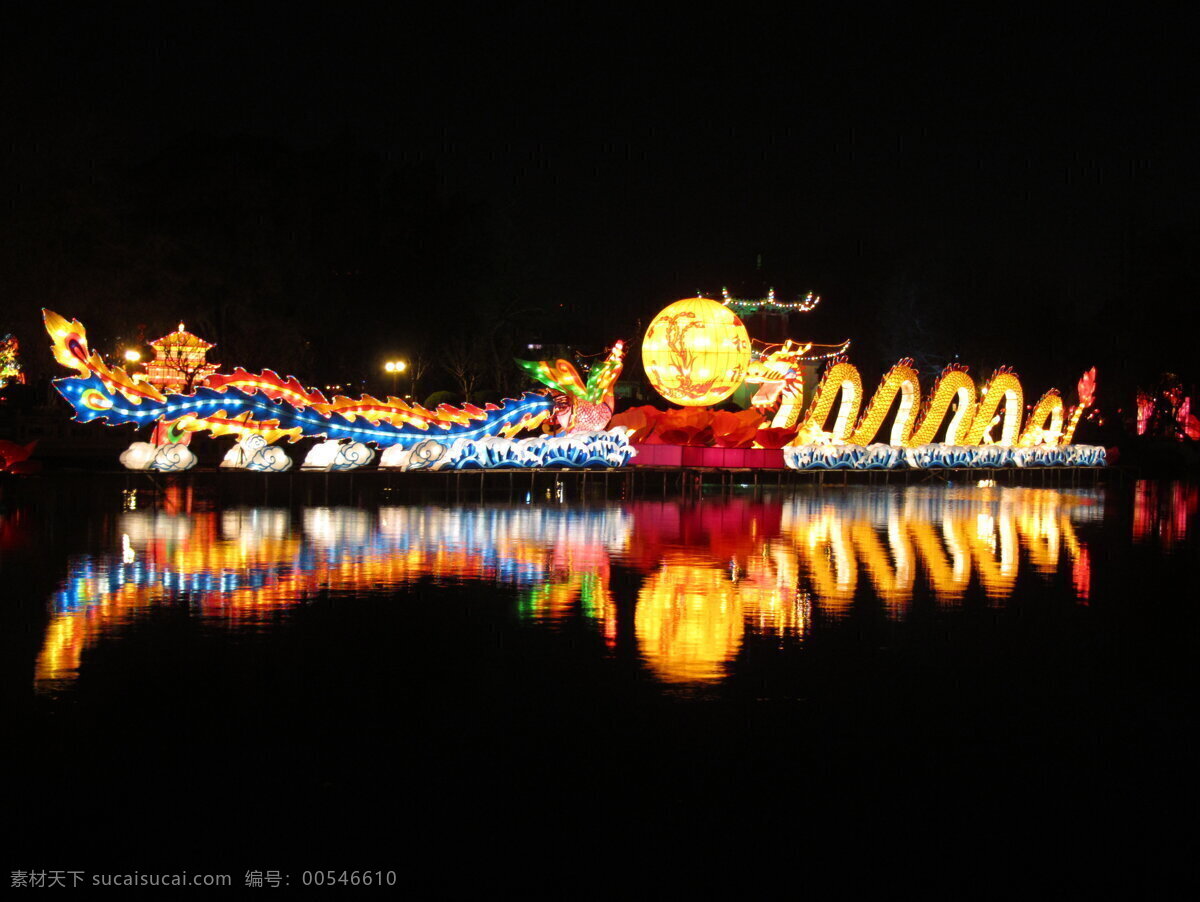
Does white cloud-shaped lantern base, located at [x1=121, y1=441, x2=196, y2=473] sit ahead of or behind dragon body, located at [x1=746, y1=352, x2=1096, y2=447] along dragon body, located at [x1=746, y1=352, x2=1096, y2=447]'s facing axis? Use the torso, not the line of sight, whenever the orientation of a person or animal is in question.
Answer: ahead

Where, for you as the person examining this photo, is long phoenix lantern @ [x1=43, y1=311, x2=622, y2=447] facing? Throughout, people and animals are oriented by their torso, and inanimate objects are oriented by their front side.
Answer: facing to the right of the viewer

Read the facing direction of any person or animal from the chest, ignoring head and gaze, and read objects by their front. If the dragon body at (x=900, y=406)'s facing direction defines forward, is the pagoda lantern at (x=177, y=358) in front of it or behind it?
in front

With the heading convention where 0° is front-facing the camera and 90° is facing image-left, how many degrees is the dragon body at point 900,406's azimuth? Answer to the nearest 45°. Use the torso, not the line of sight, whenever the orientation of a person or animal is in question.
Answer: approximately 90°

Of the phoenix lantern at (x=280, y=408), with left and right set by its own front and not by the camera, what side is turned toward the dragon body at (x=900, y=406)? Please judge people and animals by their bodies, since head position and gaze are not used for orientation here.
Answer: front

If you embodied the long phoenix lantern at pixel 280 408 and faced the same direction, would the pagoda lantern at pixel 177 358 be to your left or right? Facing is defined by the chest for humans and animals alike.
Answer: on your left

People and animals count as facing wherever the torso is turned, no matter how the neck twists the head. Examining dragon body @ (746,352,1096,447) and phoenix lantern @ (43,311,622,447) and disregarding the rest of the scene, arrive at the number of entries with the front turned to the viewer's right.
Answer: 1
